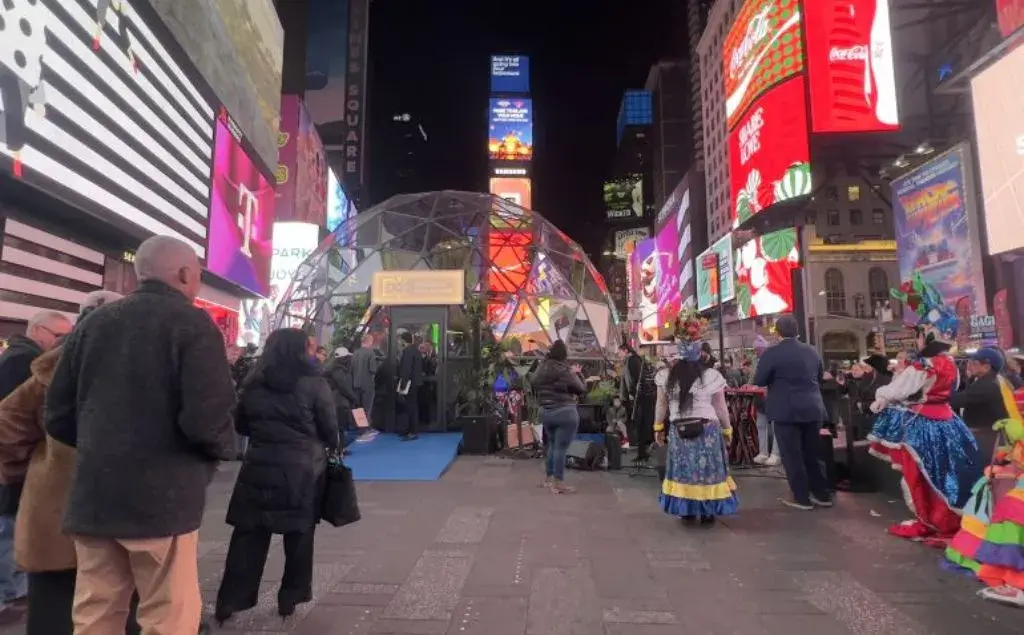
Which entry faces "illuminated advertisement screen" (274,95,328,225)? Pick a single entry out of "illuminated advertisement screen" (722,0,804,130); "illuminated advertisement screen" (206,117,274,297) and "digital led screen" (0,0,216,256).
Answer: "illuminated advertisement screen" (722,0,804,130)

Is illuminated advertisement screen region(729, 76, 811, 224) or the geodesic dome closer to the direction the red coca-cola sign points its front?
the geodesic dome

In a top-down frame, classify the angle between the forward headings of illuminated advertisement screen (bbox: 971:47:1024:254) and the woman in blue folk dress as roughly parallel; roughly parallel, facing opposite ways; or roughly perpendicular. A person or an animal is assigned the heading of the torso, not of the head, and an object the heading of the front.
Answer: roughly perpendicular

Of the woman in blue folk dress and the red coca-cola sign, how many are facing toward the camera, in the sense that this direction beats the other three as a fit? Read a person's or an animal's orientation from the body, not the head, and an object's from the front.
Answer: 1

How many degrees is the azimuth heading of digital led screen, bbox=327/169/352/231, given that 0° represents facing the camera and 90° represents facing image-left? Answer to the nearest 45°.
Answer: approximately 315°

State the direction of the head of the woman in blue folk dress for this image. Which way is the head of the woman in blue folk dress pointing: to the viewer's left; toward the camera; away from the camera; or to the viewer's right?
away from the camera

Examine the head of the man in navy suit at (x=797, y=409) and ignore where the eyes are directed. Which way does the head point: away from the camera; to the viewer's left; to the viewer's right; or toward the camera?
away from the camera

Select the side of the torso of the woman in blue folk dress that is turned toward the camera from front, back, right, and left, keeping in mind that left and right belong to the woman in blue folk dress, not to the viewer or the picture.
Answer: back

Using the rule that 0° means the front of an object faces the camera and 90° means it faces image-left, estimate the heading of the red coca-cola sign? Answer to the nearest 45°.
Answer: approximately 0°

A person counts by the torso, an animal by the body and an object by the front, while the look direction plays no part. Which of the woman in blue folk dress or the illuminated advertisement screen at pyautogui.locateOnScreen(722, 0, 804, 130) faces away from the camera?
the woman in blue folk dress

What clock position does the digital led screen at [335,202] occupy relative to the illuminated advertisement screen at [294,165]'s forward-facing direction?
The digital led screen is roughly at 8 o'clock from the illuminated advertisement screen.
